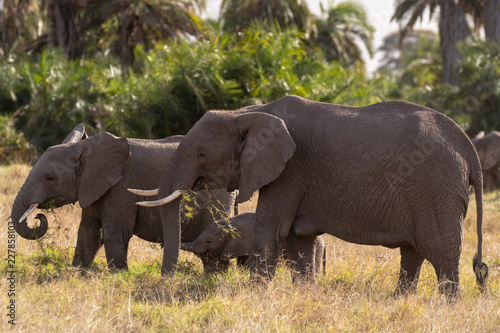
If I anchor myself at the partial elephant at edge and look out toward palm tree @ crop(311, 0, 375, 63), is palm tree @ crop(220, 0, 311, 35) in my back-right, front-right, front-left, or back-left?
front-left

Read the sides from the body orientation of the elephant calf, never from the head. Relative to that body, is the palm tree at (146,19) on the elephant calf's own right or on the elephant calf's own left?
on the elephant calf's own right

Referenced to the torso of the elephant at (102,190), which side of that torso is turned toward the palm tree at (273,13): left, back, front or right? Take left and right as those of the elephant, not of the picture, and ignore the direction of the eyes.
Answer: right

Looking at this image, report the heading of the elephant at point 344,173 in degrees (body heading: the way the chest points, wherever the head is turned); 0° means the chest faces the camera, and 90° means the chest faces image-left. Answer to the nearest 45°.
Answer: approximately 90°

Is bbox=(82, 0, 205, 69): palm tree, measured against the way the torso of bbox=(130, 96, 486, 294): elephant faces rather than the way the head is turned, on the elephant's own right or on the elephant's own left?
on the elephant's own right

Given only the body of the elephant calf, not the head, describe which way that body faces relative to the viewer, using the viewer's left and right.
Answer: facing to the left of the viewer

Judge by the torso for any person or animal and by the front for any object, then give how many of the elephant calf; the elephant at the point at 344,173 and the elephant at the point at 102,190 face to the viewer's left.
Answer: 3

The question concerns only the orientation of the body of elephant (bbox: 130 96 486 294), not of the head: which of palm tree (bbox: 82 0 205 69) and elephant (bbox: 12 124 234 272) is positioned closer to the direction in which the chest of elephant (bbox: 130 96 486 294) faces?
the elephant

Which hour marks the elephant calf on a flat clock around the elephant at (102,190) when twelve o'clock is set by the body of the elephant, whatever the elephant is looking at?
The elephant calf is roughly at 6 o'clock from the elephant.

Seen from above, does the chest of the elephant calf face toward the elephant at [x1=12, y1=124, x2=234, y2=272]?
yes

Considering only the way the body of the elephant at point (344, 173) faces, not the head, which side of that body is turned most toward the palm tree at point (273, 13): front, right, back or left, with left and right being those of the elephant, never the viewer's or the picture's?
right

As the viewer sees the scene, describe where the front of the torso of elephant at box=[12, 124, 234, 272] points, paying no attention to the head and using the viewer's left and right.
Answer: facing to the left of the viewer
